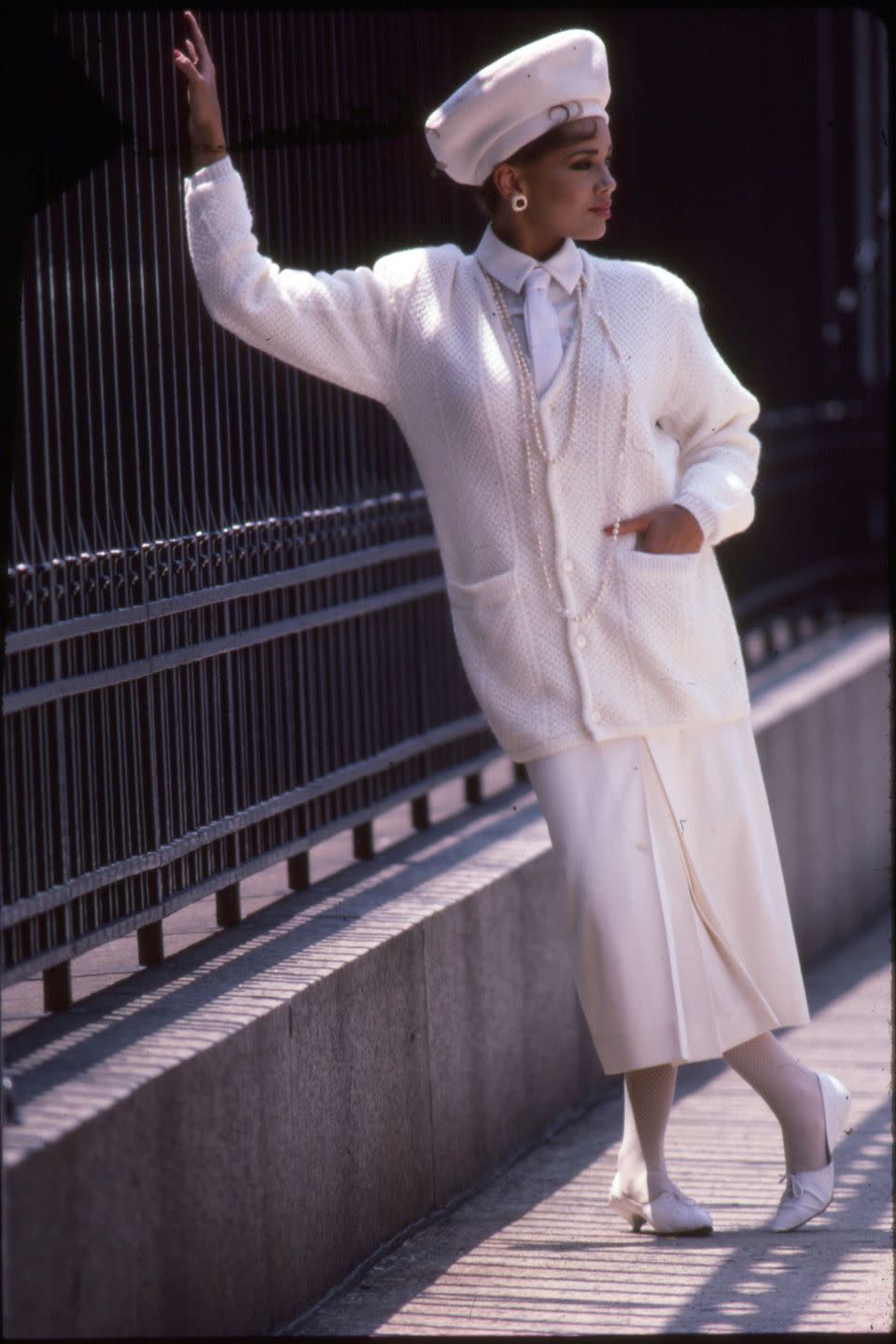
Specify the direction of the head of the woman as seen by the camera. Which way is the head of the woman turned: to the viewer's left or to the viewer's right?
to the viewer's right

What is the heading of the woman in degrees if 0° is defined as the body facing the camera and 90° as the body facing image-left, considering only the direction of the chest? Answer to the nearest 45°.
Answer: approximately 0°

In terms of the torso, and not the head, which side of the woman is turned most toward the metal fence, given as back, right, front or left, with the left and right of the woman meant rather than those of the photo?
right
